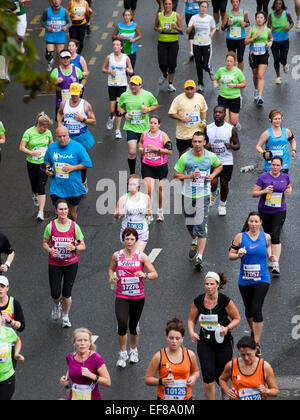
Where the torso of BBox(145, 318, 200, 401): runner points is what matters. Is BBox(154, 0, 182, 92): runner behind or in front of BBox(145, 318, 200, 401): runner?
behind

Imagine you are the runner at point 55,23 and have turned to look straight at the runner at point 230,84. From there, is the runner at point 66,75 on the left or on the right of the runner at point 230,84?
right

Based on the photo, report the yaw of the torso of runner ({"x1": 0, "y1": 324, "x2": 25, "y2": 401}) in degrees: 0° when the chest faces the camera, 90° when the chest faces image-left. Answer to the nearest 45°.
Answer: approximately 0°

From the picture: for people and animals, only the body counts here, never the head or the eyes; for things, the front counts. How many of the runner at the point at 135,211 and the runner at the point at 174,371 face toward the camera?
2

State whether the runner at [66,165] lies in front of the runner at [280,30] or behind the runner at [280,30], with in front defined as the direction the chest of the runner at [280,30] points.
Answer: in front

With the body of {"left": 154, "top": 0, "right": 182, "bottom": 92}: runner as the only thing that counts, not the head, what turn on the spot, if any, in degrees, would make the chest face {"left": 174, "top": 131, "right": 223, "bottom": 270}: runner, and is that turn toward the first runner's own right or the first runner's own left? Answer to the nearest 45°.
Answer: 0° — they already face them

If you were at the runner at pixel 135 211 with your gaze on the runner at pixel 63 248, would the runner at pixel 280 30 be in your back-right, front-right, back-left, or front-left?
back-right

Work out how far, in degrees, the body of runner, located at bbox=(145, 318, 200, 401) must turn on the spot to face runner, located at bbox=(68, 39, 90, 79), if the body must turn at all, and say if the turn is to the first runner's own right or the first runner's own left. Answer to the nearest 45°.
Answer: approximately 180°

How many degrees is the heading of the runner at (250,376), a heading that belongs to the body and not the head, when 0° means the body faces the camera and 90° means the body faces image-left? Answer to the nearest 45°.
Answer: approximately 0°

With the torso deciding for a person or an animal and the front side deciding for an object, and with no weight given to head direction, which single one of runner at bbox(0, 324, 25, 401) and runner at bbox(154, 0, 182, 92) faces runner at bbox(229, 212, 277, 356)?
runner at bbox(154, 0, 182, 92)

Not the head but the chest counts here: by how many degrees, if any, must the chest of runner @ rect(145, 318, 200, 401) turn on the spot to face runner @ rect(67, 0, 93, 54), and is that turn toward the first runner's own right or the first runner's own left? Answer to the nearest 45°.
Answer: approximately 180°

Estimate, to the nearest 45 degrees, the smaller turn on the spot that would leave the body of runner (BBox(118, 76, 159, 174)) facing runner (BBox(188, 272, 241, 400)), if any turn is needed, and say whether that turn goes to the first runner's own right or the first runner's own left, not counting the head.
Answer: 0° — they already face them

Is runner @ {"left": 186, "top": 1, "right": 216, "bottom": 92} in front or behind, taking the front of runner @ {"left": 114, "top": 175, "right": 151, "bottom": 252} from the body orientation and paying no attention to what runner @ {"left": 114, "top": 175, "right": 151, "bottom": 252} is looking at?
behind

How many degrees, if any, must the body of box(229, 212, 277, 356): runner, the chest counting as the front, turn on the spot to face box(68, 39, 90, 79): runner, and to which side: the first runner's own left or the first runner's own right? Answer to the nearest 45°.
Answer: approximately 135° to the first runner's own right
